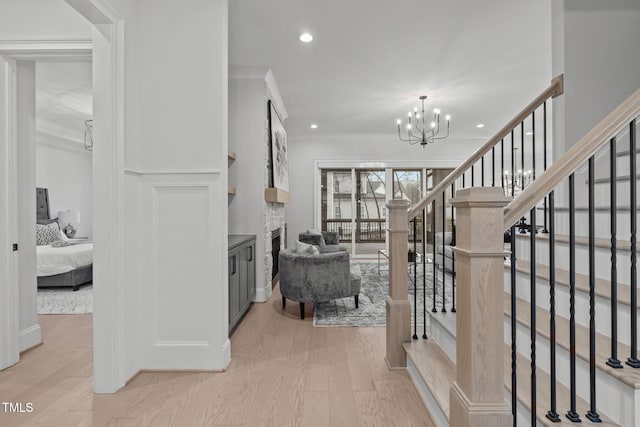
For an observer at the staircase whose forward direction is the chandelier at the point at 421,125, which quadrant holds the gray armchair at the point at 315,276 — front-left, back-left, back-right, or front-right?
front-left

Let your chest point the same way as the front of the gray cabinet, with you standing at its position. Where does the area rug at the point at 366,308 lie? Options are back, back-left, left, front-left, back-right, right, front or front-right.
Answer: front

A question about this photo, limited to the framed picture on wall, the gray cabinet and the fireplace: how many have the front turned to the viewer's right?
3

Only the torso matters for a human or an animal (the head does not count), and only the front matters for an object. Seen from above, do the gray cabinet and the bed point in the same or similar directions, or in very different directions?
same or similar directions

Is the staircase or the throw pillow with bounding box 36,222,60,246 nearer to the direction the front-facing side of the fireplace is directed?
the staircase

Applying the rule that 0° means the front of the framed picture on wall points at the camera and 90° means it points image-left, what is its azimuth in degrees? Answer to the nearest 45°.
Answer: approximately 270°

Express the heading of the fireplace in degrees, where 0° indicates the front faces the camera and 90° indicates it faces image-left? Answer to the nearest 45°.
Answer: approximately 270°

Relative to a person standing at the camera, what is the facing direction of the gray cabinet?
facing to the right of the viewer

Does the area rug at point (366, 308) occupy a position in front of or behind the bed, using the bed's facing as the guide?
in front

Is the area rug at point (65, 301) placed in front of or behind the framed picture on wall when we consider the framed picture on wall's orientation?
behind

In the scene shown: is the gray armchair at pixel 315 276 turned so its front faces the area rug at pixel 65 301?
no

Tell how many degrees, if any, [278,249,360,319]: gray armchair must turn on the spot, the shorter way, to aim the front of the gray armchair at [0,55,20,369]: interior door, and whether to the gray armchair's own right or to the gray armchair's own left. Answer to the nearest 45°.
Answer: approximately 135° to the gray armchair's own left

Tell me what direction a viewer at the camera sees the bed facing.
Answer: facing the viewer and to the right of the viewer
